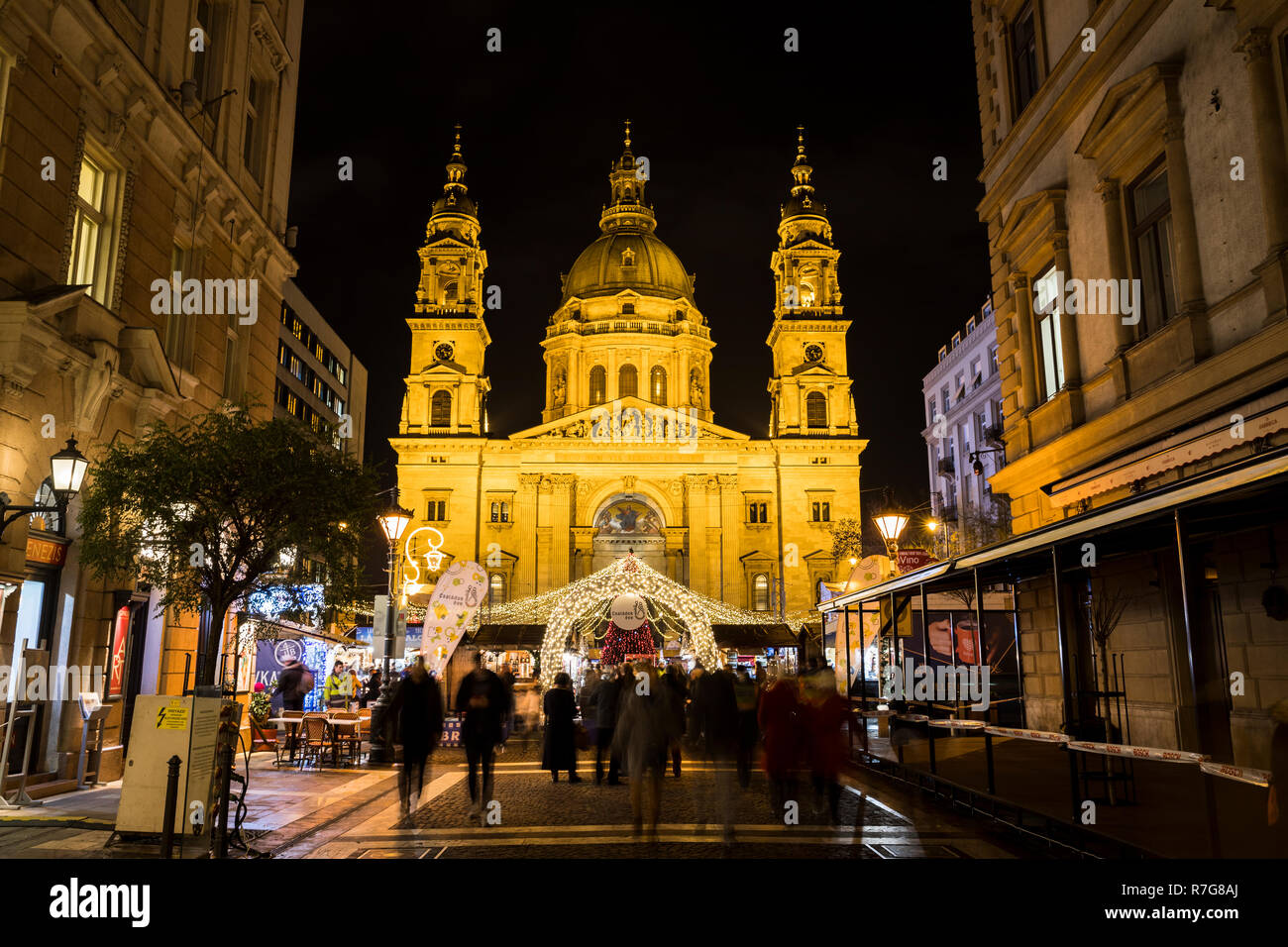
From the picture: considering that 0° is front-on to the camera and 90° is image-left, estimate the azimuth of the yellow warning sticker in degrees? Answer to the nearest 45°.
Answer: approximately 0°

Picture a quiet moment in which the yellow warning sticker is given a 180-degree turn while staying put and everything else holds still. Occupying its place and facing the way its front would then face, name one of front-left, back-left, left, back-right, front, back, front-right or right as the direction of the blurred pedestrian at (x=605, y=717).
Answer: front-right

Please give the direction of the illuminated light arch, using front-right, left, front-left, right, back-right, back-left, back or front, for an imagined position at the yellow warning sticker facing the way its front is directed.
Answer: back-left

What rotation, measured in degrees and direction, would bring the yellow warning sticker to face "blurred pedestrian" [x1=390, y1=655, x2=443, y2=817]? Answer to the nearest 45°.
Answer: approximately 90° to its left

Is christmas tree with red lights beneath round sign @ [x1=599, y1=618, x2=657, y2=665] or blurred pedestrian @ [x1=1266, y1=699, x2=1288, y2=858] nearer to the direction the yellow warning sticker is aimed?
the blurred pedestrian

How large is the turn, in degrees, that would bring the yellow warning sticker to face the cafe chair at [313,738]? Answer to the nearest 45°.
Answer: approximately 180°

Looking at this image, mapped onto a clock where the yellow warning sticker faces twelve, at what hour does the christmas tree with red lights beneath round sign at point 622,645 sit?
The christmas tree with red lights beneath round sign is roughly at 7 o'clock from the yellow warning sticker.

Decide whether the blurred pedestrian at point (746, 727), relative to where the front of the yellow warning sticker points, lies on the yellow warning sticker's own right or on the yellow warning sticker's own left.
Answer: on the yellow warning sticker's own left

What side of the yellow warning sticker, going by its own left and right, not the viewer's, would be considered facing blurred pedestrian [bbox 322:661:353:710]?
back

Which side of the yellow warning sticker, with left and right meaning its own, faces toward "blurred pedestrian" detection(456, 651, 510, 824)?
left

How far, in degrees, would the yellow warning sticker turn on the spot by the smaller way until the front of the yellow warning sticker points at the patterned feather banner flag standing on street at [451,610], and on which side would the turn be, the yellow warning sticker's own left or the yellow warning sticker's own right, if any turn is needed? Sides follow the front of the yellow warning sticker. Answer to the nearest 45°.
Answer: approximately 135° to the yellow warning sticker's own left

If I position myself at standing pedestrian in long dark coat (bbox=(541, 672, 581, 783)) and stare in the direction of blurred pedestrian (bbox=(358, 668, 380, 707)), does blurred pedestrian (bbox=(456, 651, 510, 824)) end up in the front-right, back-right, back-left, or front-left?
back-left
